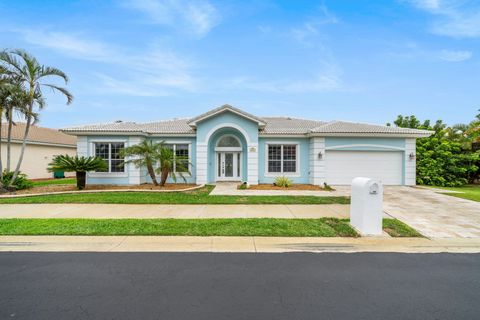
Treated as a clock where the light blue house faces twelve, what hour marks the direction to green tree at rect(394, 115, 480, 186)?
The green tree is roughly at 9 o'clock from the light blue house.

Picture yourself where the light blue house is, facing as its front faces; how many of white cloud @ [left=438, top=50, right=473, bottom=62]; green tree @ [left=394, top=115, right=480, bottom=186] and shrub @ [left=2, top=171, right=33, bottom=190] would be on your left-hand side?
2

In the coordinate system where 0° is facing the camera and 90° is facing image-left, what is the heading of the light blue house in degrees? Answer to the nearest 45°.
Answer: approximately 0°

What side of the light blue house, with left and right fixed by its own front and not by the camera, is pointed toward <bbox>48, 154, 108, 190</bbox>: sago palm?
right

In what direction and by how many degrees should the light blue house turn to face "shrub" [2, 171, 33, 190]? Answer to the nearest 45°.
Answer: approximately 90° to its right

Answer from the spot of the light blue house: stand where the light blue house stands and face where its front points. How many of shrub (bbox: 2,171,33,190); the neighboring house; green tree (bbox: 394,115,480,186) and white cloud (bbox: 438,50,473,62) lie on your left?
2

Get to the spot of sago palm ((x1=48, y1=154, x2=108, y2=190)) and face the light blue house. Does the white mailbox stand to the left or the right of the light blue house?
right
